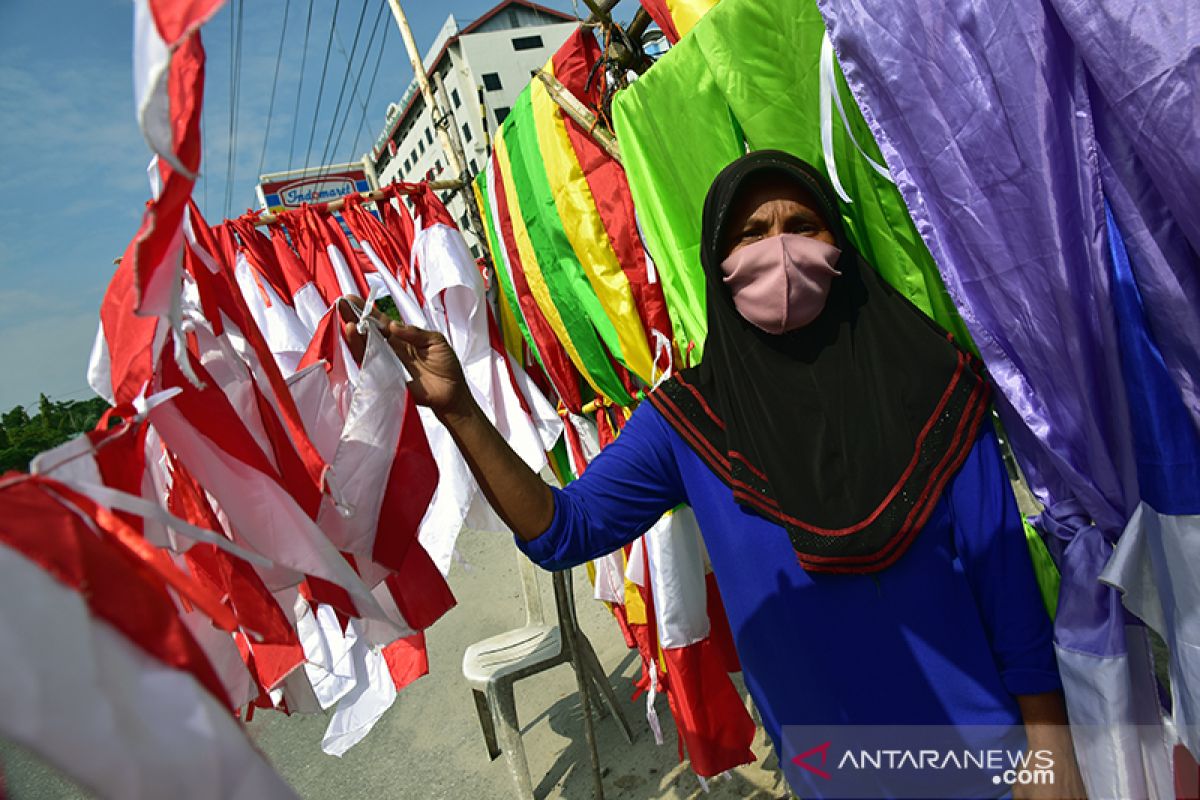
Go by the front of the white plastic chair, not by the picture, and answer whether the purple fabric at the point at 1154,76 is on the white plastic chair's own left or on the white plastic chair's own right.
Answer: on the white plastic chair's own left

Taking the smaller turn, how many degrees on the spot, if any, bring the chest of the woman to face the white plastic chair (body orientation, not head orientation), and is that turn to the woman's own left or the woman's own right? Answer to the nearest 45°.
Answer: approximately 135° to the woman's own right

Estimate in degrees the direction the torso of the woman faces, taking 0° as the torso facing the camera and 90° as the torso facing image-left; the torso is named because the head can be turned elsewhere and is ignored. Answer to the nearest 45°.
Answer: approximately 0°

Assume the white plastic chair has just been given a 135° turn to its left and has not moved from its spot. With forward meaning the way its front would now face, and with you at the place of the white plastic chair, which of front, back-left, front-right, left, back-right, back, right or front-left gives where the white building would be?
left

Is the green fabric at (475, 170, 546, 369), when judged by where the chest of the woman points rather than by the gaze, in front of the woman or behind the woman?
behind

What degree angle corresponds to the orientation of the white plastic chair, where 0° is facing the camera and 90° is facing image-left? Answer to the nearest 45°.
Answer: approximately 45°
